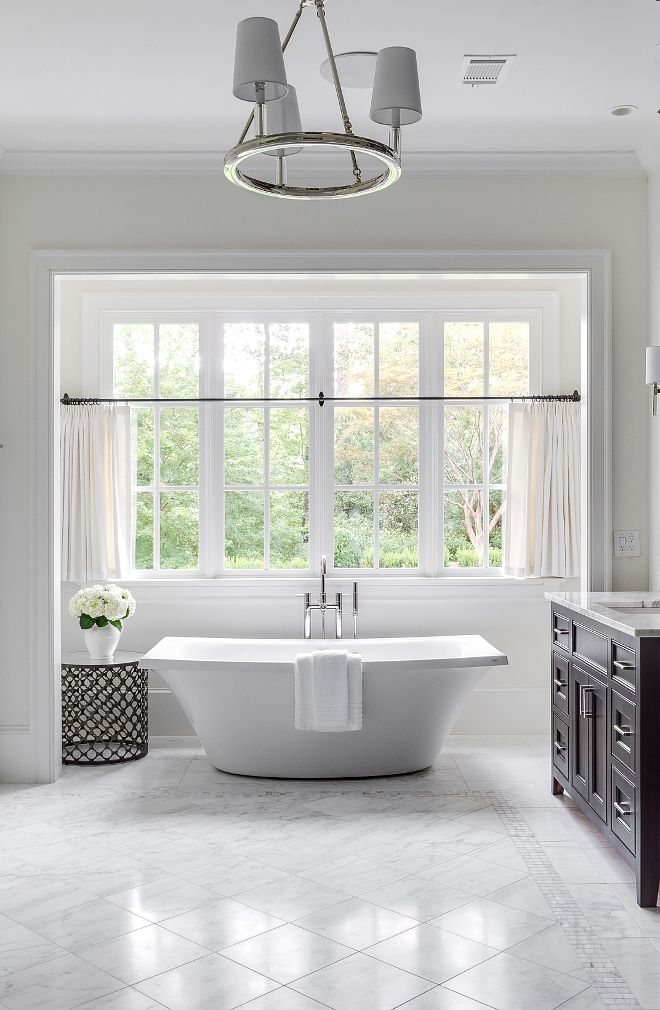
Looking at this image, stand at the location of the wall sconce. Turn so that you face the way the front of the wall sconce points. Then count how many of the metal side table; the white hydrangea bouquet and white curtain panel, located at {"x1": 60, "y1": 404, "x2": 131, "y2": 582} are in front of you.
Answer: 3

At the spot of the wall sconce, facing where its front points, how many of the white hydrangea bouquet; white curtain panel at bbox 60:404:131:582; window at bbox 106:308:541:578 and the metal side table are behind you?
0

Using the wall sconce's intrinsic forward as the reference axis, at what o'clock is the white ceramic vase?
The white ceramic vase is roughly at 12 o'clock from the wall sconce.

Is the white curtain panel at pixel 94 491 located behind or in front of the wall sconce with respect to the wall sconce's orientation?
in front

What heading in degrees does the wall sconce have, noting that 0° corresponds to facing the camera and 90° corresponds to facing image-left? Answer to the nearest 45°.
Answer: approximately 90°

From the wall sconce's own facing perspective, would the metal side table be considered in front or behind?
in front

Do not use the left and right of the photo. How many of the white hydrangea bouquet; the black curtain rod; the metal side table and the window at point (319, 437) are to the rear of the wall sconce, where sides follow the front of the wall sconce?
0

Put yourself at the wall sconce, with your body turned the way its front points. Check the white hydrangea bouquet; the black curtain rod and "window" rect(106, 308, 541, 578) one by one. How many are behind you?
0
